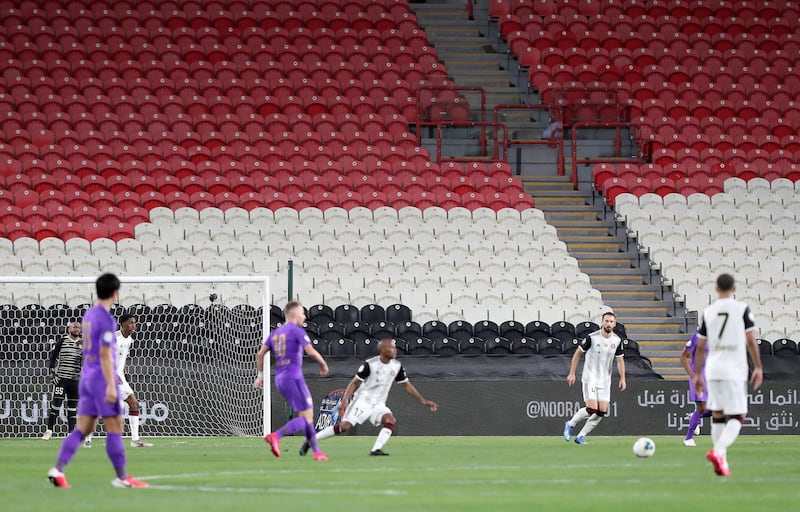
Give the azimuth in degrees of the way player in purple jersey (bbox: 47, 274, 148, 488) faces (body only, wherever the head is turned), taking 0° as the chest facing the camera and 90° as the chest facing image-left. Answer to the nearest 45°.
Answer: approximately 225°

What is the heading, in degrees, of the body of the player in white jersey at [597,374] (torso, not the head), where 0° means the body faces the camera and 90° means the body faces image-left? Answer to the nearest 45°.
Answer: approximately 0°

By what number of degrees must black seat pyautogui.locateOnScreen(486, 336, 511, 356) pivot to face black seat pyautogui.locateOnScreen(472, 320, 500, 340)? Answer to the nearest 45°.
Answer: approximately 135° to its right

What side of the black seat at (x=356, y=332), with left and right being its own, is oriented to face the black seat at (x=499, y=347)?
left

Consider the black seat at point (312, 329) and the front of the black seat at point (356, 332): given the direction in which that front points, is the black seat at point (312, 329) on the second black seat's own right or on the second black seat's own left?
on the second black seat's own right

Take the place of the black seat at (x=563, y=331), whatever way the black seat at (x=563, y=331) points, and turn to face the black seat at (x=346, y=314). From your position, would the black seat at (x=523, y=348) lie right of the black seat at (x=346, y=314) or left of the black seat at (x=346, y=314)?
left

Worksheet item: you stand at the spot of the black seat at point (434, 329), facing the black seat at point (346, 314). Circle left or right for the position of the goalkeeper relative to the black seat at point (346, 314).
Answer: left

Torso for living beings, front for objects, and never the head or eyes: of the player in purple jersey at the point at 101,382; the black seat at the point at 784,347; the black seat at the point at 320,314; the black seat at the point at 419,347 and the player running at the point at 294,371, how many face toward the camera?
3
